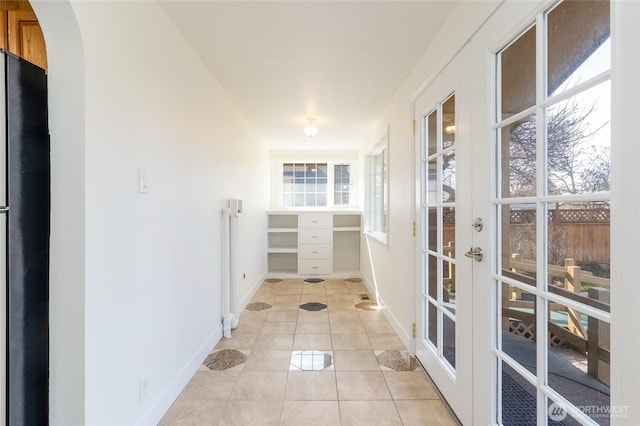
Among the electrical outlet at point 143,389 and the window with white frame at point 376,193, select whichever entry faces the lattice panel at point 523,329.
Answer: the electrical outlet

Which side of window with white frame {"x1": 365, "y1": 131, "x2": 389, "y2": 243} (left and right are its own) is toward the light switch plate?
left

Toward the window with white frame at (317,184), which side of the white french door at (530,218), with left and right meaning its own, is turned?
right

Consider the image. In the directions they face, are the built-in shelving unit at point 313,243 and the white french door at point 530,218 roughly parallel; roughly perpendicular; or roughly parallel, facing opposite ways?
roughly perpendicular

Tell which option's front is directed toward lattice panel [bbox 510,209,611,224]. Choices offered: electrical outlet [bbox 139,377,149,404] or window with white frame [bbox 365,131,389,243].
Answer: the electrical outlet

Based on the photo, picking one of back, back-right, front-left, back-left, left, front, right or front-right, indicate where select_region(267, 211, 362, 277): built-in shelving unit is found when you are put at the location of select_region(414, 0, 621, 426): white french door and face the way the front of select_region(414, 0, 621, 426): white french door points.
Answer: right

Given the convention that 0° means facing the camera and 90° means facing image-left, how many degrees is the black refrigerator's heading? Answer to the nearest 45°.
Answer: approximately 45°

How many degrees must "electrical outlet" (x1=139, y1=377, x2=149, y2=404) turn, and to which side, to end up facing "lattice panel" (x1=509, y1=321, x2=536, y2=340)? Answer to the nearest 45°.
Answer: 0° — it already faces it

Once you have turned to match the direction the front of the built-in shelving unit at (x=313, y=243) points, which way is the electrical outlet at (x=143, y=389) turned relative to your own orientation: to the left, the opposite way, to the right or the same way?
to the left

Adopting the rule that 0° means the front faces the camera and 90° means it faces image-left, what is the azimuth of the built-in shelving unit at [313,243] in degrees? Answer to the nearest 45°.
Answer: approximately 0°

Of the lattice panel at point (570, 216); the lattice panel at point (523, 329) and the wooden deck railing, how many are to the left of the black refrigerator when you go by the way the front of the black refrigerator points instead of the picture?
3

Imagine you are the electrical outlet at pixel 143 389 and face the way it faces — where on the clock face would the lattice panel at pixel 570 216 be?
The lattice panel is roughly at 12 o'clock from the electrical outlet.

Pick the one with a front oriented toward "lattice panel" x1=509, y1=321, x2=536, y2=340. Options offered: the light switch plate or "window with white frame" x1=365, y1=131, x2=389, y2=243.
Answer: the light switch plate
